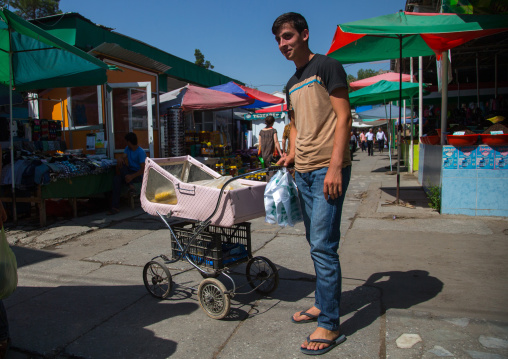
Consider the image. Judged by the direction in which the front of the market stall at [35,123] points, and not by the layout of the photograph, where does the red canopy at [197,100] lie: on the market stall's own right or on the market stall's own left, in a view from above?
on the market stall's own left

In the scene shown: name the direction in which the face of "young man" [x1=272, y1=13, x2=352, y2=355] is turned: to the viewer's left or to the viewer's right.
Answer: to the viewer's left

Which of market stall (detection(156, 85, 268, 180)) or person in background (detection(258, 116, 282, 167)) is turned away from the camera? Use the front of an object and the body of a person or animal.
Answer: the person in background

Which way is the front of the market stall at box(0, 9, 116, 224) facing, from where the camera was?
facing the viewer and to the right of the viewer

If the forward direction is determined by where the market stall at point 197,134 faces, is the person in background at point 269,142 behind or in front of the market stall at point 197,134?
in front

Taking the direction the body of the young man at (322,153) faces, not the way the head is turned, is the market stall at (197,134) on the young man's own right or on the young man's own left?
on the young man's own right

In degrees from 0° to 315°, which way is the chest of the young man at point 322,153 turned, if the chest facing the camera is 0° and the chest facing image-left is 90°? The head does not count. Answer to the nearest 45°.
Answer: approximately 45°

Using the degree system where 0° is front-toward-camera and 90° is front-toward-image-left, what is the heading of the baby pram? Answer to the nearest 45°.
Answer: approximately 135°

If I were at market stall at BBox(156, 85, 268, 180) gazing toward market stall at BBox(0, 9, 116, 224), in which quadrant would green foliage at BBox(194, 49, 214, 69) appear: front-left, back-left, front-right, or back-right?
back-right

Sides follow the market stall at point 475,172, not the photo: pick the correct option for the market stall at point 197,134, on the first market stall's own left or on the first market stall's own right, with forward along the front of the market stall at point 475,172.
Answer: on the first market stall's own right

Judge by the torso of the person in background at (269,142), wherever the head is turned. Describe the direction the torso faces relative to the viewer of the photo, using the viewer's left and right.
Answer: facing away from the viewer

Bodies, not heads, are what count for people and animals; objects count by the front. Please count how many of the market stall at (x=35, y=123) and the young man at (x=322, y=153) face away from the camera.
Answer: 0

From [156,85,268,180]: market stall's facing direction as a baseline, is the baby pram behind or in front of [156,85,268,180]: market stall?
in front
